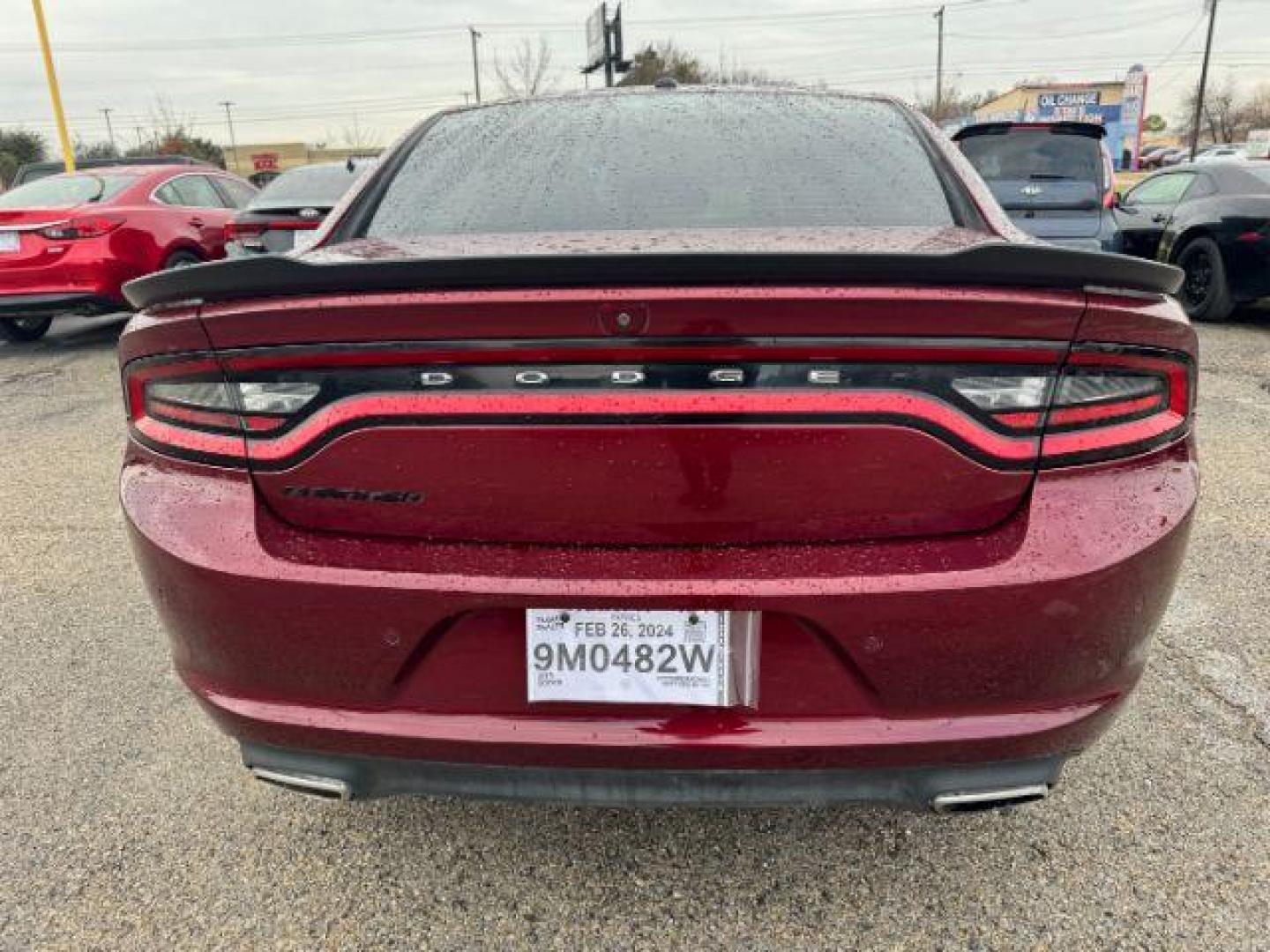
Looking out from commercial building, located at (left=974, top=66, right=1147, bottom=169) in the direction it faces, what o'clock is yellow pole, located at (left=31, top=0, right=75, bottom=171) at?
The yellow pole is roughly at 1 o'clock from the commercial building.

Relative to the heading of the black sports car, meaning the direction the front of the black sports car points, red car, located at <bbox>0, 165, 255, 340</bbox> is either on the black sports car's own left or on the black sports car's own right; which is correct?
on the black sports car's own left

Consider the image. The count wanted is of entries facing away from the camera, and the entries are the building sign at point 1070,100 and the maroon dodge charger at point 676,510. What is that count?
1

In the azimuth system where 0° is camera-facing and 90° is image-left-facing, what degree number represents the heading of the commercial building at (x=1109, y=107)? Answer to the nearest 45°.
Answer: approximately 0°

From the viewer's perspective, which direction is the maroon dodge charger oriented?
away from the camera

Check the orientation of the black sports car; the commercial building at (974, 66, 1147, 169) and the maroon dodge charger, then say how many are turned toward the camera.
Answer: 1

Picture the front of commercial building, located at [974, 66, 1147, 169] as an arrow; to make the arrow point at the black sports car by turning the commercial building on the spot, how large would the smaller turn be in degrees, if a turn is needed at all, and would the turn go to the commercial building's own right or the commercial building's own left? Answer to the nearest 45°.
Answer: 0° — it already faces it

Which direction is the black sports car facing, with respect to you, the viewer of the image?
facing away from the viewer and to the left of the viewer

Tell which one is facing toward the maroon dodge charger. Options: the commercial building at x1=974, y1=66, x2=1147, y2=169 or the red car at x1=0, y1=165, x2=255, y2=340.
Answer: the commercial building

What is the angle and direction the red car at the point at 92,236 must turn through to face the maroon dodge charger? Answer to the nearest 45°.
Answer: approximately 135° to its right

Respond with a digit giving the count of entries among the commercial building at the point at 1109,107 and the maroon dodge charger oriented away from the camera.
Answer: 1

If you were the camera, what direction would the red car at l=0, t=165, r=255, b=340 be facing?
facing away from the viewer and to the right of the viewer

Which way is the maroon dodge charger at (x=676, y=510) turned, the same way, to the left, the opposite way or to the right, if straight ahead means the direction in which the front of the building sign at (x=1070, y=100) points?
the opposite way

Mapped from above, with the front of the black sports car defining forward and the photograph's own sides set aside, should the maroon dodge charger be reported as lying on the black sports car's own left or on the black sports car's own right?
on the black sports car's own left

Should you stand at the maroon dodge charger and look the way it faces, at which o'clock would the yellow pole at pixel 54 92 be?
The yellow pole is roughly at 11 o'clock from the maroon dodge charger.

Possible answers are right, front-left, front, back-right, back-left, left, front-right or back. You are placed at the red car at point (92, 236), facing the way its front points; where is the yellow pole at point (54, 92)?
front-left
